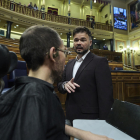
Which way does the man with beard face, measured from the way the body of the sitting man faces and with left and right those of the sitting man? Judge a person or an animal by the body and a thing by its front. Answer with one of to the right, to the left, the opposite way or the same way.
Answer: the opposite way

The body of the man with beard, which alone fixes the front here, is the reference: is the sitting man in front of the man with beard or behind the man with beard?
in front
